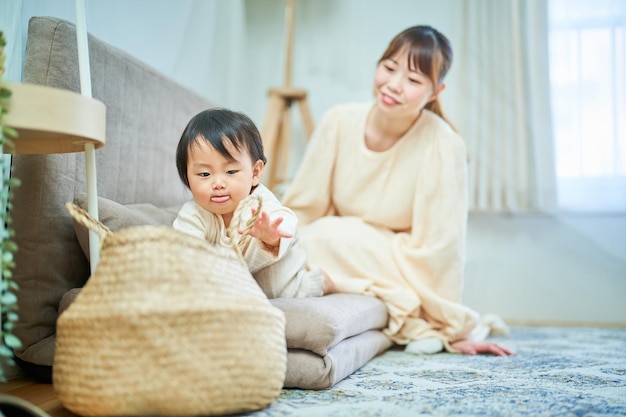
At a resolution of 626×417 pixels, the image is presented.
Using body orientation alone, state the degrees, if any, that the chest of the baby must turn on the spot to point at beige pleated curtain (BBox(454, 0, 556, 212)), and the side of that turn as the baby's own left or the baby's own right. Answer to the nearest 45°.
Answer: approximately 180°

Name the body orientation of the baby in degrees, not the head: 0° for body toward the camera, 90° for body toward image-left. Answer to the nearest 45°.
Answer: approximately 45°

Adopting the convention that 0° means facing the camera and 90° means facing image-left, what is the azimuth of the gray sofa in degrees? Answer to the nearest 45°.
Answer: approximately 315°

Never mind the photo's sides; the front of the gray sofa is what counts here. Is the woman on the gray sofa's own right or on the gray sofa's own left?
on the gray sofa's own left

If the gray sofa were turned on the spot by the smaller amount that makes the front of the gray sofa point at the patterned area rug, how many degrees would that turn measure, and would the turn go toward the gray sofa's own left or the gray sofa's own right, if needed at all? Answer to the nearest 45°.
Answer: approximately 45° to the gray sofa's own left
